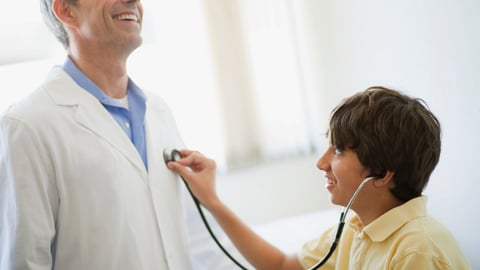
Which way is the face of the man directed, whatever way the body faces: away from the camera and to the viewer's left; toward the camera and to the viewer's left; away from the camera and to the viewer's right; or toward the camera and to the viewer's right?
toward the camera and to the viewer's right

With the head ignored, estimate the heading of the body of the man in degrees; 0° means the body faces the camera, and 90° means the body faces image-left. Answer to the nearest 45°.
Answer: approximately 315°
